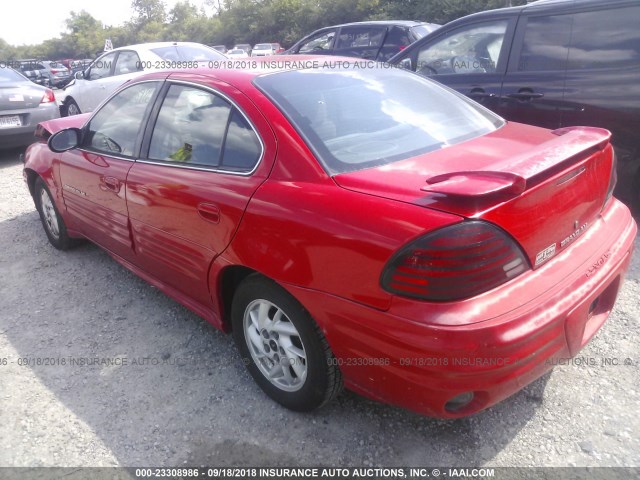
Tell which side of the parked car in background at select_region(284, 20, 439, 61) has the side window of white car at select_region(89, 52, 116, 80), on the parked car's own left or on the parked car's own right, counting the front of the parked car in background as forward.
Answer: on the parked car's own left

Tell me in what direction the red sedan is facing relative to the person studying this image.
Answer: facing away from the viewer and to the left of the viewer

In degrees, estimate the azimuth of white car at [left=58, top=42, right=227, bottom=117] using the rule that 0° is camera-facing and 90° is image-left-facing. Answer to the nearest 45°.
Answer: approximately 135°

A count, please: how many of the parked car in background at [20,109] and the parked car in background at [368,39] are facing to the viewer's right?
0

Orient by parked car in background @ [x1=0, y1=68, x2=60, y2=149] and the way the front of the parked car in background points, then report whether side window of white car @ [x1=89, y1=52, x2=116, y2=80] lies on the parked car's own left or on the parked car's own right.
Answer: on the parked car's own right

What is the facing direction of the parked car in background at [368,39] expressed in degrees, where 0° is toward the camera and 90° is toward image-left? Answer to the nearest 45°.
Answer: approximately 135°

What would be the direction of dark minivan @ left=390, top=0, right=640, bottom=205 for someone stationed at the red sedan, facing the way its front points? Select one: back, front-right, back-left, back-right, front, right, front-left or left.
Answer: right

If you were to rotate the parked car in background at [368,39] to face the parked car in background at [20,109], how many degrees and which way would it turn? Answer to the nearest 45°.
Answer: approximately 90° to its left

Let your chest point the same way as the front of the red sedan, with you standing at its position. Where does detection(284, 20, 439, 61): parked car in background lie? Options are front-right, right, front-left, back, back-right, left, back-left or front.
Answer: front-right
